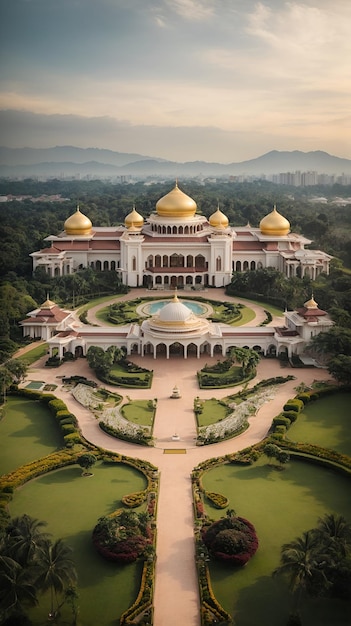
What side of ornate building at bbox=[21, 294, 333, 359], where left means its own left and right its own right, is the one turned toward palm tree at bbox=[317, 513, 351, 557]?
front

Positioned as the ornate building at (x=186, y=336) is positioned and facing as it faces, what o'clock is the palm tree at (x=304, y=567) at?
The palm tree is roughly at 12 o'clock from the ornate building.

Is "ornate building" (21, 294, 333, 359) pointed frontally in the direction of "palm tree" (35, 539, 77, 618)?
yes

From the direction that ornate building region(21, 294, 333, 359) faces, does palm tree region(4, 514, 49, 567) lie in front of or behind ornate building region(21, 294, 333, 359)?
in front

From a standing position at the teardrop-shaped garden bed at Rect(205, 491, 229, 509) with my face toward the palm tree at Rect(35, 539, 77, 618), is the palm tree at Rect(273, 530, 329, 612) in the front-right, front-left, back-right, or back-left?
front-left

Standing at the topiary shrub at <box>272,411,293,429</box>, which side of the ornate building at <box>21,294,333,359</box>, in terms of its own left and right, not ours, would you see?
front

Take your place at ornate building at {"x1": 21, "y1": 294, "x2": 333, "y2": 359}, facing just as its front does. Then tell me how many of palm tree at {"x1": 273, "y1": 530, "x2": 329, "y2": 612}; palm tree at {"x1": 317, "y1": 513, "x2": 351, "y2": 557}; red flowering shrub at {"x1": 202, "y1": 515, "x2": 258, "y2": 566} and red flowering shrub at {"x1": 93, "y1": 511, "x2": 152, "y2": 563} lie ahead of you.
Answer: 4

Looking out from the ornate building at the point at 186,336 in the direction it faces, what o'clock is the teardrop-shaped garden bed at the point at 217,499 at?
The teardrop-shaped garden bed is roughly at 12 o'clock from the ornate building.

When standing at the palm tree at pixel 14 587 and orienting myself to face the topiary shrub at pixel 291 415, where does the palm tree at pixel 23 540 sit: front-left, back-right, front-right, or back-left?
front-left

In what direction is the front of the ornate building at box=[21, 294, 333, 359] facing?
toward the camera

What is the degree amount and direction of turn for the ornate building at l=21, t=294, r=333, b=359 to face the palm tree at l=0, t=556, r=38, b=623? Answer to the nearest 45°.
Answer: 0° — it already faces it

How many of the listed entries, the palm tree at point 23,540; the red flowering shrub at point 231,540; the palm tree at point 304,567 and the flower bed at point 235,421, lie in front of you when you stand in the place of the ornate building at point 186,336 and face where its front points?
4

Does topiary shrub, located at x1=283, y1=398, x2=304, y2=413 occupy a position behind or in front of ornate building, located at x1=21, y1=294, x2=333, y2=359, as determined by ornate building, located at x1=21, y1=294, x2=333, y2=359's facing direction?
in front
